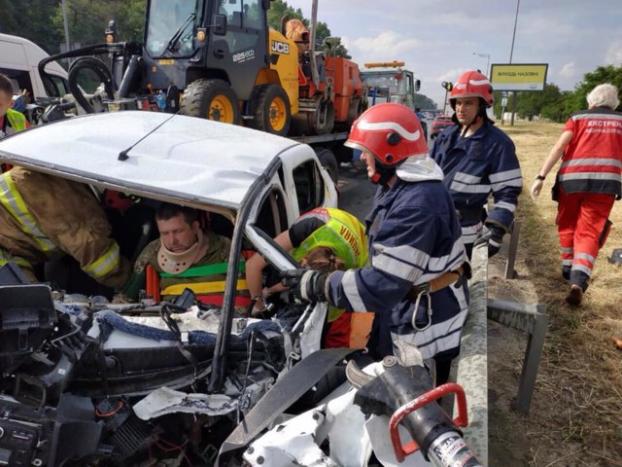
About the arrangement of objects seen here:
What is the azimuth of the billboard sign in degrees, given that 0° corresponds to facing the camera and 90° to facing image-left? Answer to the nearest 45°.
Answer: approximately 0°

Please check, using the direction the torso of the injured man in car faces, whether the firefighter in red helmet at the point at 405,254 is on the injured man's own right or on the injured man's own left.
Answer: on the injured man's own left

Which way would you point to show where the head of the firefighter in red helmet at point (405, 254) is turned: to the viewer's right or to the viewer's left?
to the viewer's left

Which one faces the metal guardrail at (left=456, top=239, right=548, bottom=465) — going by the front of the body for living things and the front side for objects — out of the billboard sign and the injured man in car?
the billboard sign

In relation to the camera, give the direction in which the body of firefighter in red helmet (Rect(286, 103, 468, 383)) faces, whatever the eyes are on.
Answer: to the viewer's left

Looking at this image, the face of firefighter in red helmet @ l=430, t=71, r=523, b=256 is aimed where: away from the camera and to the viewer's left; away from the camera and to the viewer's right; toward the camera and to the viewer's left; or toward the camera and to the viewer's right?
toward the camera and to the viewer's left

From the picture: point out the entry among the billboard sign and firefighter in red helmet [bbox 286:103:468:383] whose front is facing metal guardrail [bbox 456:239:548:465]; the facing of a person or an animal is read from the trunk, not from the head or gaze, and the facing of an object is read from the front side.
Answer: the billboard sign

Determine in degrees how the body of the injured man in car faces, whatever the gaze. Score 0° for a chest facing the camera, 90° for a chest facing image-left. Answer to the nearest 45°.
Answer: approximately 45°

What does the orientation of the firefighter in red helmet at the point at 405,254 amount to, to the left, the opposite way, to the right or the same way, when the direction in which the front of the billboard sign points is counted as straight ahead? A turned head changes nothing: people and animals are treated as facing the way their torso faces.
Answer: to the right

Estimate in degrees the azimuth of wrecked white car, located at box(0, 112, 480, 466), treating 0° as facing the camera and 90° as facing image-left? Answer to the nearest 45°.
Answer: approximately 45°

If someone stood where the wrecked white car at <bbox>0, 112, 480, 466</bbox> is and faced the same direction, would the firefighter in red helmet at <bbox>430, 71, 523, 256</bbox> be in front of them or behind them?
behind

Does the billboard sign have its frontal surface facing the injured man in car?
yes

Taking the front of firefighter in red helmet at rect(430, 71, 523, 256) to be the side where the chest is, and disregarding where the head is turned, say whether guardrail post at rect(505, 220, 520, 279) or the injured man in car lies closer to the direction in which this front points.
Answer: the injured man in car
